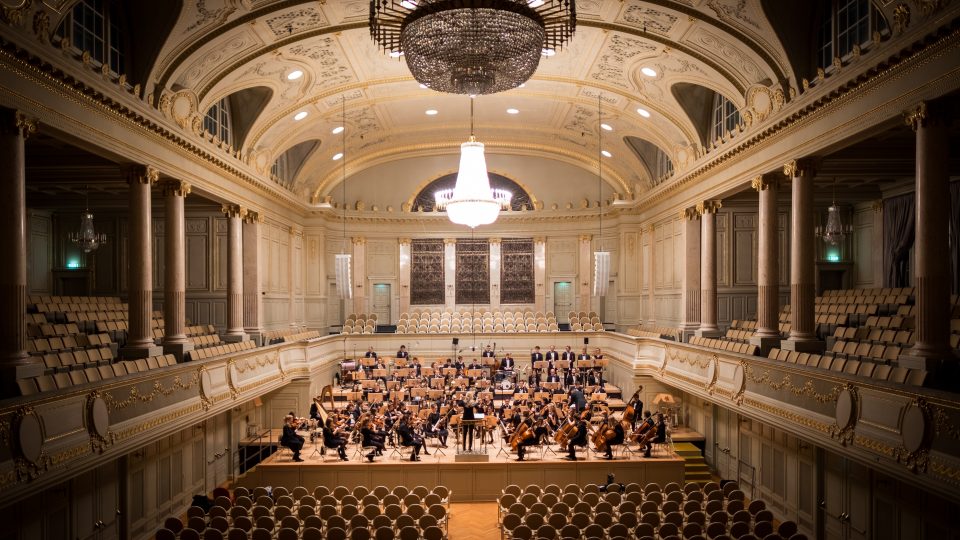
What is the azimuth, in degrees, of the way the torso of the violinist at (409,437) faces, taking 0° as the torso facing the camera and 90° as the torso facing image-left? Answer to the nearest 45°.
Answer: approximately 270°

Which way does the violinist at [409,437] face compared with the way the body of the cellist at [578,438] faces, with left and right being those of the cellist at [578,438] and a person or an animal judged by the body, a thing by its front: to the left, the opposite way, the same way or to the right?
the opposite way

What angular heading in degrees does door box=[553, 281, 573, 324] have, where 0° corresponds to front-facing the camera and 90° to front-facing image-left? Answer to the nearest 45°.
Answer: approximately 0°

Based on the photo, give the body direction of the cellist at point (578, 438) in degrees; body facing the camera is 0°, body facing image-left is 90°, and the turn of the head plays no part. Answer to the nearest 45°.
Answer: approximately 90°

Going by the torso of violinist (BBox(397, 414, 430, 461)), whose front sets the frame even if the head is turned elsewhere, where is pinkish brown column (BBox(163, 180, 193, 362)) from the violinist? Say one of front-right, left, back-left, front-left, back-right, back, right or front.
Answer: back

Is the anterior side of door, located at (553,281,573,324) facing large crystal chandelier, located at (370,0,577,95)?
yes

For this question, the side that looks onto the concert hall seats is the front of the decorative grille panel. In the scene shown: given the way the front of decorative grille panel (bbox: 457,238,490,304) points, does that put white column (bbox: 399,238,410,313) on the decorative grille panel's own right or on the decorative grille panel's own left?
on the decorative grille panel's own right
